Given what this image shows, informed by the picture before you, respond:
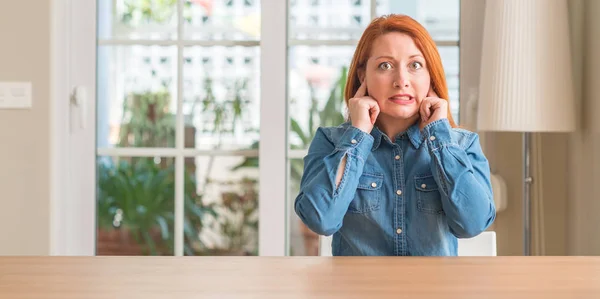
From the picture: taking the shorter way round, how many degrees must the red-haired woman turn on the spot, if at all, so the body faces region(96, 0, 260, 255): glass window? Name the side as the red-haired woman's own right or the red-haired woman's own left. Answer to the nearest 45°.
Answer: approximately 135° to the red-haired woman's own right

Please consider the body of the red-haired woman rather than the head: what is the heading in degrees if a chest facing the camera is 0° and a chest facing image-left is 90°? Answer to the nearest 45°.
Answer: approximately 0°
